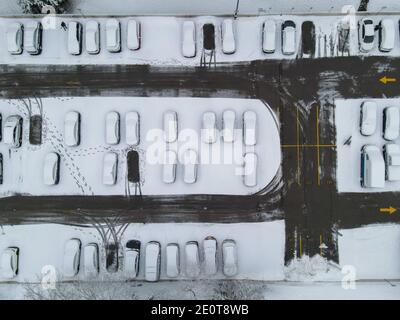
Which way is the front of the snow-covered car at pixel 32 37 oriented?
away from the camera

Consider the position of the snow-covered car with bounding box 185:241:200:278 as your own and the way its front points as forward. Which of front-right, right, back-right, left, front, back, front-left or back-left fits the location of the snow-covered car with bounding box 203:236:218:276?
left

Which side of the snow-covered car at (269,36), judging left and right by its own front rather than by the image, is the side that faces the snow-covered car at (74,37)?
left

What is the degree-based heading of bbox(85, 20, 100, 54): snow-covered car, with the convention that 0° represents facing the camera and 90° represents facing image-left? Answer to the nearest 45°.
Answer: approximately 180°

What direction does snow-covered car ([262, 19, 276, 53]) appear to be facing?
away from the camera

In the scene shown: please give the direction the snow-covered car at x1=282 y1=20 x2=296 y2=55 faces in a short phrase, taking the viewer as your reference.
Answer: facing away from the viewer

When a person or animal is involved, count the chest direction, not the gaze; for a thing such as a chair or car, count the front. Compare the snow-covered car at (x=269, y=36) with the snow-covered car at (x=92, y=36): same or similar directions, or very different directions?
same or similar directions

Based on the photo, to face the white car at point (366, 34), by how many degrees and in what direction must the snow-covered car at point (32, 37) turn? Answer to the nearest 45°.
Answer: approximately 90° to its right

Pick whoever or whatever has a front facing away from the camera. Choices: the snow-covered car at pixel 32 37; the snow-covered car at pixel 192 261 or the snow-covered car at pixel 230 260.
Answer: the snow-covered car at pixel 32 37

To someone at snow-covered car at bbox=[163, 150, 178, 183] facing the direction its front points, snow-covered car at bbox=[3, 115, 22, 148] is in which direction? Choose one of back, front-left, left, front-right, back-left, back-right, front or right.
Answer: left
